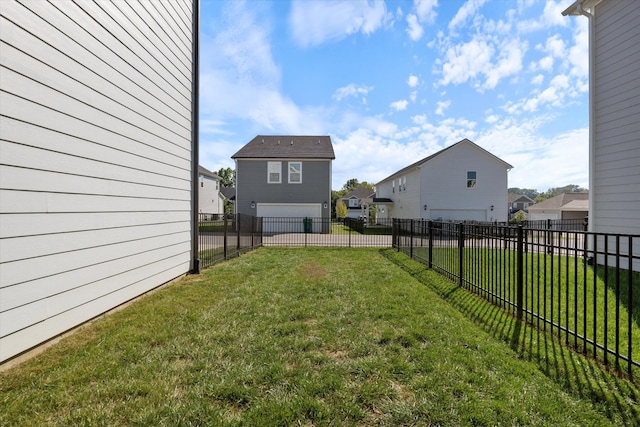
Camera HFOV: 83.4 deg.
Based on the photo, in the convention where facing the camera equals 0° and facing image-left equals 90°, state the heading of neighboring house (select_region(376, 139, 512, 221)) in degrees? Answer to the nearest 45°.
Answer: approximately 0°

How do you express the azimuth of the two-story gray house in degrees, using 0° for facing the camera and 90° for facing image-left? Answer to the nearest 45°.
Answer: approximately 0°

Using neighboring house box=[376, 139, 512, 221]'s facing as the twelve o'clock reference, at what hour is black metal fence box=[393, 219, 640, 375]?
The black metal fence is roughly at 12 o'clock from the neighboring house.

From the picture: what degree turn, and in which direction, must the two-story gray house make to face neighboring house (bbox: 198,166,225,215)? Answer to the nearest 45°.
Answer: approximately 135° to its right

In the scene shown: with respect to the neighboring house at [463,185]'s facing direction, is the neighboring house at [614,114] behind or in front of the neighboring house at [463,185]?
in front

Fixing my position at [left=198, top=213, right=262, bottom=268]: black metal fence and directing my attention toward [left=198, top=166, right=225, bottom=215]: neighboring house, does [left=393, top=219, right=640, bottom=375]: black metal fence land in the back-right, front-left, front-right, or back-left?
back-right

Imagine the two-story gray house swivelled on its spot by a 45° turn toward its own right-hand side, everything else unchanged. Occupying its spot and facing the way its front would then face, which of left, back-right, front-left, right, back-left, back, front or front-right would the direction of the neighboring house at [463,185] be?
back-left

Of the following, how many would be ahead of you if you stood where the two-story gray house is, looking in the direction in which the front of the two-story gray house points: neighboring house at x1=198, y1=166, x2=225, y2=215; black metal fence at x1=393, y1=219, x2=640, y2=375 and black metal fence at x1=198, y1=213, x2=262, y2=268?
2

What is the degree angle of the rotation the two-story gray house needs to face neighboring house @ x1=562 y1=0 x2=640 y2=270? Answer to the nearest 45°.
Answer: approximately 45° to its left

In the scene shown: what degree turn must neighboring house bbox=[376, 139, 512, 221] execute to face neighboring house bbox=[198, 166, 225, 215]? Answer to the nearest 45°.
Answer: approximately 90° to its right
